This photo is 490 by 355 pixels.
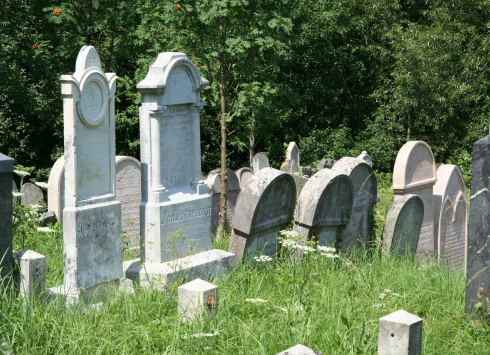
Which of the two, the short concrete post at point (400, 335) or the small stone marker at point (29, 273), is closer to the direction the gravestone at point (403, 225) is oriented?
the short concrete post

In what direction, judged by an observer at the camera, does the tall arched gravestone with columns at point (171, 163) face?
facing the viewer and to the right of the viewer

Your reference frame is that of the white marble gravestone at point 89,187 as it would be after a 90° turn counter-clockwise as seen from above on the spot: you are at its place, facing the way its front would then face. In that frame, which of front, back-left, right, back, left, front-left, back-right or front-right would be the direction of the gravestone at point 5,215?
back

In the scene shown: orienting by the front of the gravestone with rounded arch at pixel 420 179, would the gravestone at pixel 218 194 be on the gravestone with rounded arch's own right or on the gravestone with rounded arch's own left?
on the gravestone with rounded arch's own right

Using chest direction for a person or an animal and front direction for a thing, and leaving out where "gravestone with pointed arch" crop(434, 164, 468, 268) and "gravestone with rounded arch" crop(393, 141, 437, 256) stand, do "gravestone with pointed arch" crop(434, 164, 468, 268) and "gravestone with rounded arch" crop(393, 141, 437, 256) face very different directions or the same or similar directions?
same or similar directions

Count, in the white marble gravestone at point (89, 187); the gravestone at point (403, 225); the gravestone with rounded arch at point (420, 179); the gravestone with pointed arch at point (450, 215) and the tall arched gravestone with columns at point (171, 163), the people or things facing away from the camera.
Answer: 0

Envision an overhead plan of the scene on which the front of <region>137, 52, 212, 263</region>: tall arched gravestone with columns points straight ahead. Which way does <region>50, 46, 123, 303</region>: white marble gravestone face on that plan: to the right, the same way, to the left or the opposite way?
the same way

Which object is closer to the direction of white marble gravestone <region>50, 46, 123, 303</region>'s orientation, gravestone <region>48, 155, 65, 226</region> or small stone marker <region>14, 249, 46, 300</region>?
the small stone marker

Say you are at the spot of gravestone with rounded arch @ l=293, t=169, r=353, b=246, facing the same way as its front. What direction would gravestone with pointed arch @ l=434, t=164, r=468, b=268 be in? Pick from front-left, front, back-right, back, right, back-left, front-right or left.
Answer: left

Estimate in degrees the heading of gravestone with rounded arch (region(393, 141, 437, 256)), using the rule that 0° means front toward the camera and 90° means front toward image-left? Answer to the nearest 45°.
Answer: approximately 315°

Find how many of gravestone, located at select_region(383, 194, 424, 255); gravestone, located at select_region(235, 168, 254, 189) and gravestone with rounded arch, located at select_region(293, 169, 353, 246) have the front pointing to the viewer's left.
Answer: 0

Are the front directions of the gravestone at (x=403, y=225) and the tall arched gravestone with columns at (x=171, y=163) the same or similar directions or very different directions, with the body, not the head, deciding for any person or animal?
same or similar directions

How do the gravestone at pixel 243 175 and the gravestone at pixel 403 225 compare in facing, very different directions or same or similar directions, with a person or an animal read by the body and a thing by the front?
same or similar directions

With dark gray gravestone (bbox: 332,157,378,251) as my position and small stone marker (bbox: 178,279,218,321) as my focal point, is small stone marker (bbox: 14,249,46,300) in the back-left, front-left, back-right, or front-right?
front-right

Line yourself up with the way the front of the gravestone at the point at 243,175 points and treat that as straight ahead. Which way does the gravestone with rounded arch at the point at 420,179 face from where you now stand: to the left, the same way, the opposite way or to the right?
the same way

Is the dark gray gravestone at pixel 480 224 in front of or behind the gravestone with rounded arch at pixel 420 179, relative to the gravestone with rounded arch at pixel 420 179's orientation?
in front
